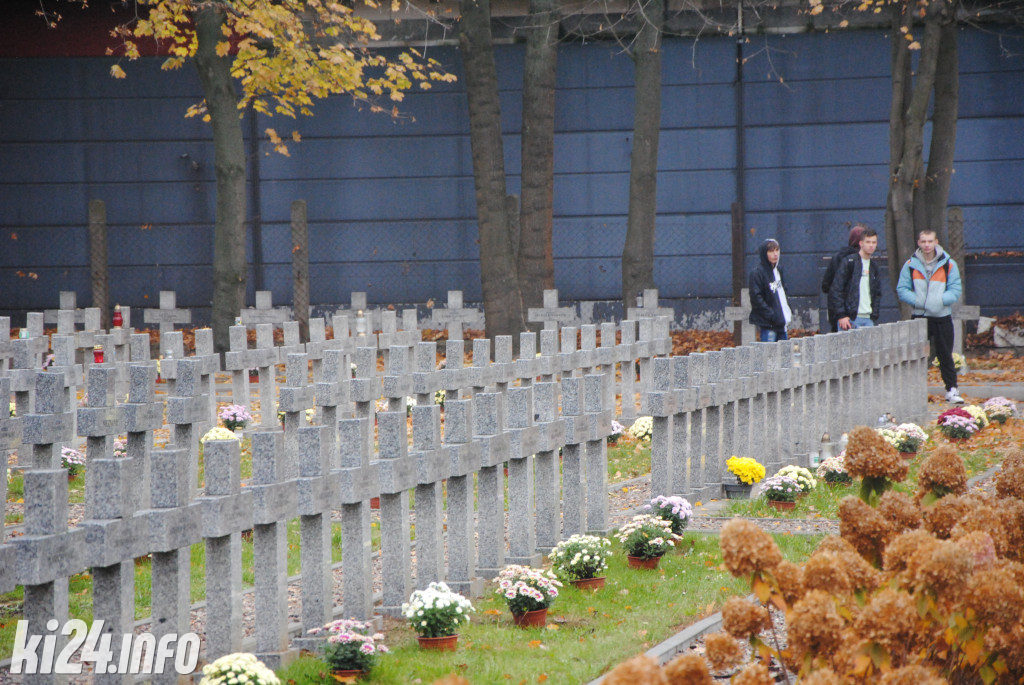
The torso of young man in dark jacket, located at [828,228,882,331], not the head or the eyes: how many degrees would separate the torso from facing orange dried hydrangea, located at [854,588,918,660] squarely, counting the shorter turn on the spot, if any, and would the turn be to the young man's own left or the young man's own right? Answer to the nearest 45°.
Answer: approximately 45° to the young man's own right

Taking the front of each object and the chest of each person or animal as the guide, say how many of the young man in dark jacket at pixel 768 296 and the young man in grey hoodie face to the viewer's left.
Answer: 0

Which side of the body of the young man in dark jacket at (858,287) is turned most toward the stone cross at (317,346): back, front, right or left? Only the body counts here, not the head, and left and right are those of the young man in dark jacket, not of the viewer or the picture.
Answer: right

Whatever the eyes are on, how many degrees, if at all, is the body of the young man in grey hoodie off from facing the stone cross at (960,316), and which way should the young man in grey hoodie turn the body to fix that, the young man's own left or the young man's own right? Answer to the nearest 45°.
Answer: approximately 180°

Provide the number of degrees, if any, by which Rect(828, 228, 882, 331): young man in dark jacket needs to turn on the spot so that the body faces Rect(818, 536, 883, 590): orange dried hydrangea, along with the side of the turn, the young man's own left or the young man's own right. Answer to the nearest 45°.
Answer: approximately 45° to the young man's own right

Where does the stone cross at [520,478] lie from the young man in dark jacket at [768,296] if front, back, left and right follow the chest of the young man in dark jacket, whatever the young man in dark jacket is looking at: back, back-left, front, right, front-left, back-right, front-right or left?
front-right

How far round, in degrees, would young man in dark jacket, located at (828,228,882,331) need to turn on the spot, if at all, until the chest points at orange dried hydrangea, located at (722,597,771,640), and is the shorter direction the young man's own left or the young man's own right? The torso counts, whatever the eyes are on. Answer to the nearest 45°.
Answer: approximately 45° to the young man's own right

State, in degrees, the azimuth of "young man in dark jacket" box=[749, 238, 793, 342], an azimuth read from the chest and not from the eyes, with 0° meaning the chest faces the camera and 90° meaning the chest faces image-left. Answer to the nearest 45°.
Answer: approximately 315°

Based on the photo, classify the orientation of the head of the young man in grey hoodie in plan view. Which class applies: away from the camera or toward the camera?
toward the camera

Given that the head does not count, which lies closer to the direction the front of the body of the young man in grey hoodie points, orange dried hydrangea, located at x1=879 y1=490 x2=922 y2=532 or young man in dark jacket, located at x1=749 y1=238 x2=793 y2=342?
the orange dried hydrangea

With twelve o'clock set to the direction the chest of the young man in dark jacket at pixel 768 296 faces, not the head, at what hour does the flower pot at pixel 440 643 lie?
The flower pot is roughly at 2 o'clock from the young man in dark jacket.

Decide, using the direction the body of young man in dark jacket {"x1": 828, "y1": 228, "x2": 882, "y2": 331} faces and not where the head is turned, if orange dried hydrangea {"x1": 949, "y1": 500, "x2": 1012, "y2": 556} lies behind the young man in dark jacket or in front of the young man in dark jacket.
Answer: in front

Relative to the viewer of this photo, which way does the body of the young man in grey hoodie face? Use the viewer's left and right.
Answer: facing the viewer

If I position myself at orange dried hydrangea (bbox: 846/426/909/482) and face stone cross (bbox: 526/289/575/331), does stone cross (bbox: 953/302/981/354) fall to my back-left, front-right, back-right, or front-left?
front-right

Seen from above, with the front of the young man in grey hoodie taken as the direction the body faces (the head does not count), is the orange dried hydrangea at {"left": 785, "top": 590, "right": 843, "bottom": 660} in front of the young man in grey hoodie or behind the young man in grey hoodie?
in front

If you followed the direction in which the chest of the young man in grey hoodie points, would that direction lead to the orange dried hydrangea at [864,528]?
yes

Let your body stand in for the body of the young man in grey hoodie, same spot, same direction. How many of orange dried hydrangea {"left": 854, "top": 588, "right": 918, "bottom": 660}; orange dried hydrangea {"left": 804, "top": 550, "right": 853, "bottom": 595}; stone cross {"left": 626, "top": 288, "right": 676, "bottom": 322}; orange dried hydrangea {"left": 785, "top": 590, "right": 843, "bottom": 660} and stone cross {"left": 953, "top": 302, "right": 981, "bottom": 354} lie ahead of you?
3

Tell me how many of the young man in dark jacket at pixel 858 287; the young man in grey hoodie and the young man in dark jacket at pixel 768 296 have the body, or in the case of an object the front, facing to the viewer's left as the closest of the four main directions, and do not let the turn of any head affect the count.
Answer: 0

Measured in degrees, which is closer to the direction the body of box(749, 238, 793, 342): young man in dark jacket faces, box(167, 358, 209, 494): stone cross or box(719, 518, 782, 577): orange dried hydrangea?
the orange dried hydrangea

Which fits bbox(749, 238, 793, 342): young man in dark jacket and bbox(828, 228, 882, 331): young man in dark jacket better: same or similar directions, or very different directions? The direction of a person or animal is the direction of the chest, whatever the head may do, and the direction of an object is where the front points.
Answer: same or similar directions

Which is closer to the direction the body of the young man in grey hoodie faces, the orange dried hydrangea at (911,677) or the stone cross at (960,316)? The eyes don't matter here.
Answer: the orange dried hydrangea
